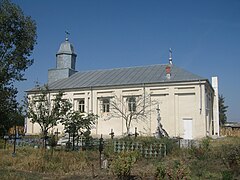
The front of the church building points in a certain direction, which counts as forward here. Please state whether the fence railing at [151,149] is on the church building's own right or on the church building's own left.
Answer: on the church building's own left

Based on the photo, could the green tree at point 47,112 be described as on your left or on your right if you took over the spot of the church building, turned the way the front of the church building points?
on your left

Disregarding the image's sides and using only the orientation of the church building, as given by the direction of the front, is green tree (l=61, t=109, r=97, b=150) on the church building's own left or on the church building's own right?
on the church building's own left

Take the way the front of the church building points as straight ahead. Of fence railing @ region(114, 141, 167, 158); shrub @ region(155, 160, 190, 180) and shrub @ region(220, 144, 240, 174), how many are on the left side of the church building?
3

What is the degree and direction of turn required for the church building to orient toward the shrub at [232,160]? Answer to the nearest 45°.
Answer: approximately 90° to its left

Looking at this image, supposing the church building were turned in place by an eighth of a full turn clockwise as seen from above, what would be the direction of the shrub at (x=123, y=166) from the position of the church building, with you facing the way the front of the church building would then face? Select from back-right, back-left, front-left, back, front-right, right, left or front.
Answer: back-left

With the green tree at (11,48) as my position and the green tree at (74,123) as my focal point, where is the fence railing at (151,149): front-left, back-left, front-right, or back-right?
front-right

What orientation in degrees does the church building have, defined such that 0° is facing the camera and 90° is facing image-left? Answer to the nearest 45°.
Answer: approximately 90°

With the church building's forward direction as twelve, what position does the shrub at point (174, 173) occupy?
The shrub is roughly at 9 o'clock from the church building.

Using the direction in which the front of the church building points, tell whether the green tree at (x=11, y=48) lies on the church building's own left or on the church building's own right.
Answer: on the church building's own left

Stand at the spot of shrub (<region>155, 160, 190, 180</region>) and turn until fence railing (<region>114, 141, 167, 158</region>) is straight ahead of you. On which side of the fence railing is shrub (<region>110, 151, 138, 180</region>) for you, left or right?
left
